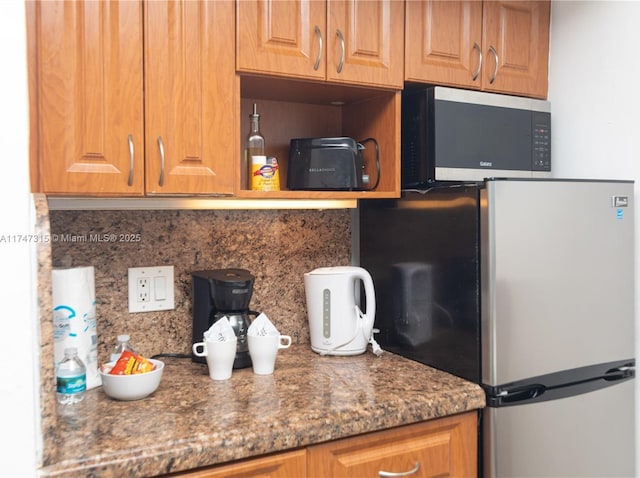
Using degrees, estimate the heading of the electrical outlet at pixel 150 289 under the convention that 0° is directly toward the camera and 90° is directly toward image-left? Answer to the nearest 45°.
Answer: approximately 0°

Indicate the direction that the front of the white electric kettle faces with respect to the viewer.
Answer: facing to the left of the viewer

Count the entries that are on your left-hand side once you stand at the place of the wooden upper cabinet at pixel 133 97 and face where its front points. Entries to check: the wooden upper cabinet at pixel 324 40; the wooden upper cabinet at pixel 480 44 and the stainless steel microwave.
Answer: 3

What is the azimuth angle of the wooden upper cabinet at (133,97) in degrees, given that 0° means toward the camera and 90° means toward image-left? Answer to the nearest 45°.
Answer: approximately 0°
